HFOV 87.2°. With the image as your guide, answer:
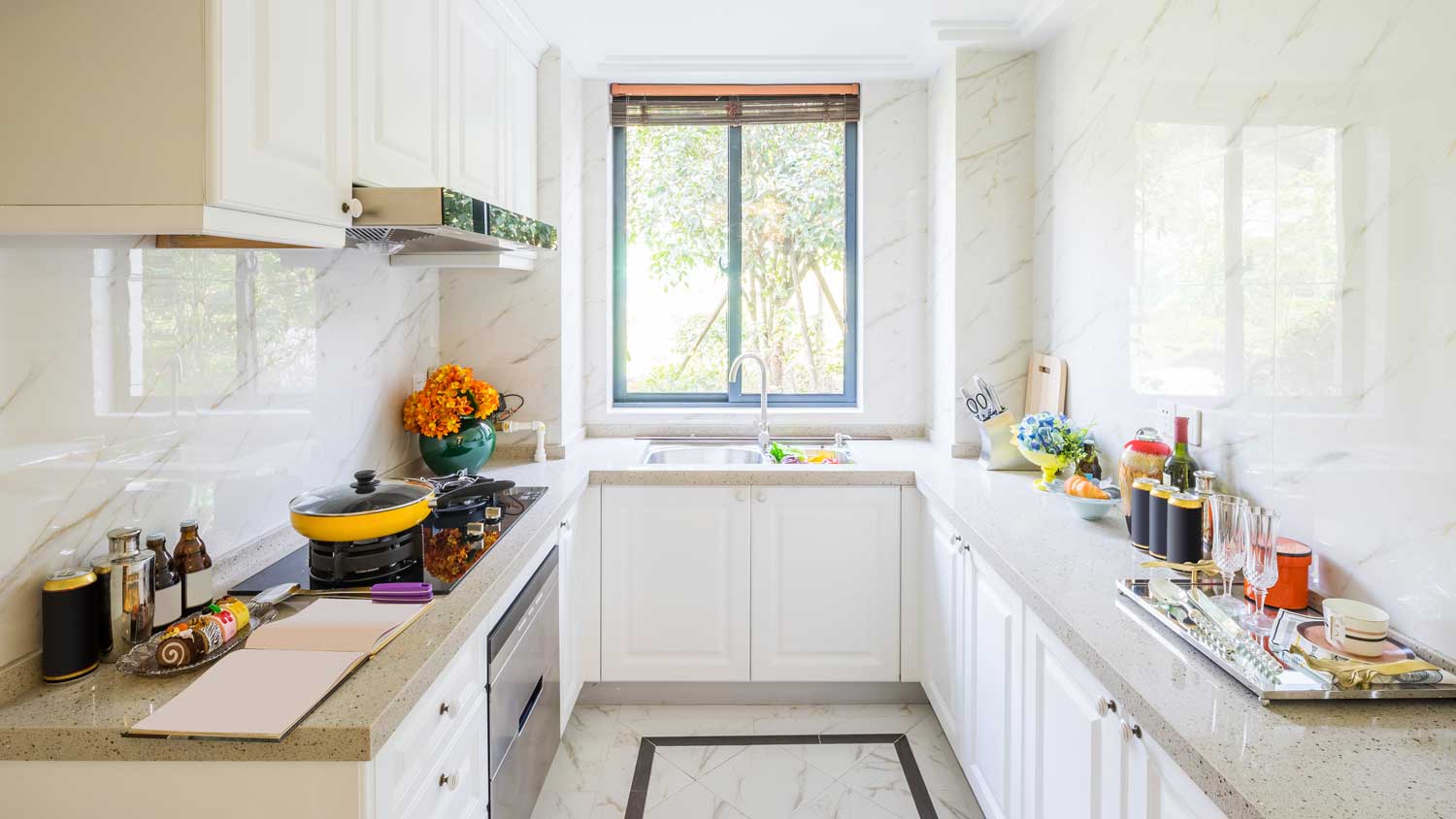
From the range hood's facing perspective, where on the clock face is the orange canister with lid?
The orange canister with lid is roughly at 1 o'clock from the range hood.

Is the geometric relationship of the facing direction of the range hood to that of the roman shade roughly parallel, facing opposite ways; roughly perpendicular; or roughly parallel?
roughly perpendicular

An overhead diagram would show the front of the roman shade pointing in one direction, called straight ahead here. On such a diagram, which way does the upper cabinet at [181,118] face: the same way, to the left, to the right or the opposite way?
to the left

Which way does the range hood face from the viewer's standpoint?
to the viewer's right

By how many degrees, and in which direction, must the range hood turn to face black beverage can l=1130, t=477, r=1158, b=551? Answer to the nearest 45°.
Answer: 0° — it already faces it

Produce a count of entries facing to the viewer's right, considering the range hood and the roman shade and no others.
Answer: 1

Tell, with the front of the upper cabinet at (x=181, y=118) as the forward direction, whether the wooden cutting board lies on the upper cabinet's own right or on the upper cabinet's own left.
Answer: on the upper cabinet's own left

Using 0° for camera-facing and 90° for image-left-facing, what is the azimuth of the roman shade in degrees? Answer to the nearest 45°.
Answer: approximately 0°

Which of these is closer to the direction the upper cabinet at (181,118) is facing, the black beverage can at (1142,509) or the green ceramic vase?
the black beverage can
